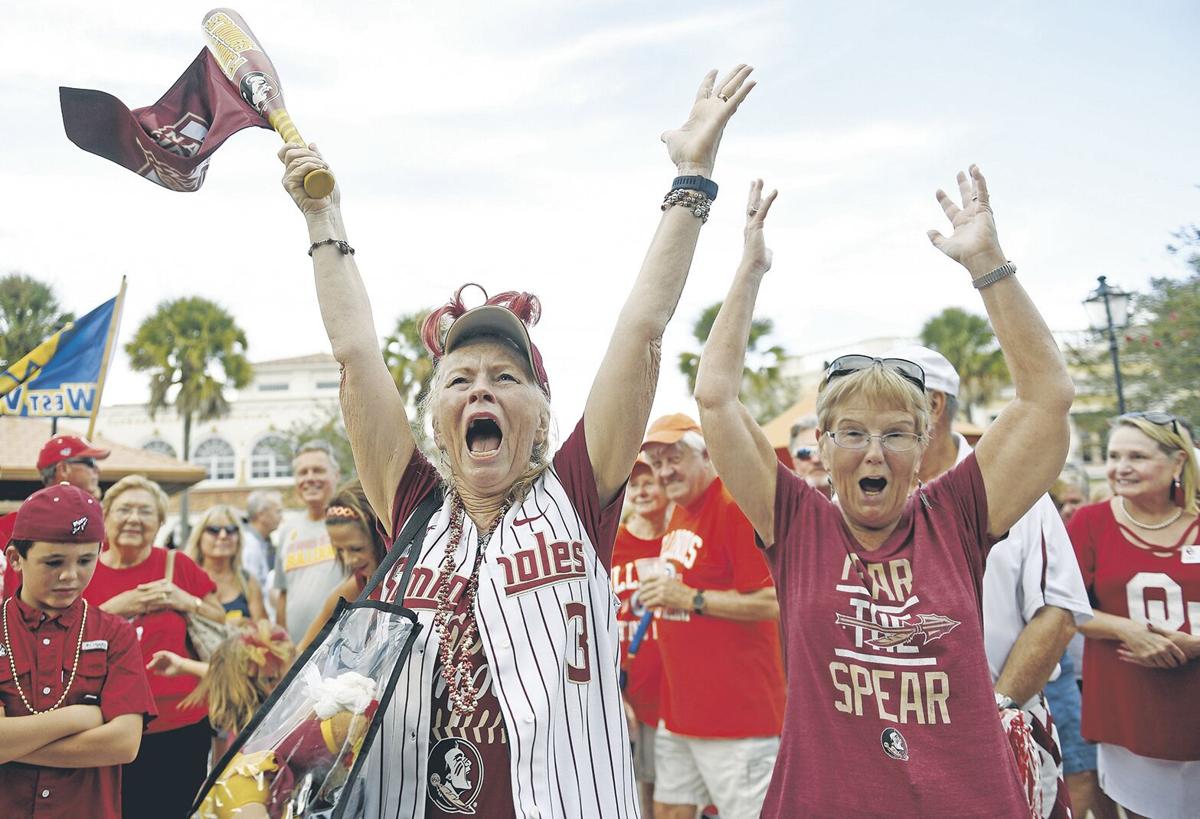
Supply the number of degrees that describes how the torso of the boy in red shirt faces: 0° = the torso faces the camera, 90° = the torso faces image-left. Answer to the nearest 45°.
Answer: approximately 0°

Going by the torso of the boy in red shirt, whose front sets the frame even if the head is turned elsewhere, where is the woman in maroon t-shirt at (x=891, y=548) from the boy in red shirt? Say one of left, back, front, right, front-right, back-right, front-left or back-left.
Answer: front-left

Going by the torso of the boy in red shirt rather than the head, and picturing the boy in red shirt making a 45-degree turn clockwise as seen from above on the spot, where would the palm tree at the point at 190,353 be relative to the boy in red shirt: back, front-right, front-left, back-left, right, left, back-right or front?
back-right

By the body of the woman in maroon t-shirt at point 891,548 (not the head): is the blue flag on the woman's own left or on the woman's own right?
on the woman's own right

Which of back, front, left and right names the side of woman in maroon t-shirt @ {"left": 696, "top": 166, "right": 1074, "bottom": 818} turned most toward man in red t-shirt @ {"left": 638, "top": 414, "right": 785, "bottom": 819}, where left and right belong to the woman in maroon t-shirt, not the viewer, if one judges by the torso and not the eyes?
back

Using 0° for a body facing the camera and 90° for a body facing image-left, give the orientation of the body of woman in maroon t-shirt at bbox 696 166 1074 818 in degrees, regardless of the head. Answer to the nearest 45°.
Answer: approximately 0°

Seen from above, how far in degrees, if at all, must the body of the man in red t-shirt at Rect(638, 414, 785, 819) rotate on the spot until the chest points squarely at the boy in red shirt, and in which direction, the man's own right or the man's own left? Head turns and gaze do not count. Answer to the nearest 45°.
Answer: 0° — they already face them

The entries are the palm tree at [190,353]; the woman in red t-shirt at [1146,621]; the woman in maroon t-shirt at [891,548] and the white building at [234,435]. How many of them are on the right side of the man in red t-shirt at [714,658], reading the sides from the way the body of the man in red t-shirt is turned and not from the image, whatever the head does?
2

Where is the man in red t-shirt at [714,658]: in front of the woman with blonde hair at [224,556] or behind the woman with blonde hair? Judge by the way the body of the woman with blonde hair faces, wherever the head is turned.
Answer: in front

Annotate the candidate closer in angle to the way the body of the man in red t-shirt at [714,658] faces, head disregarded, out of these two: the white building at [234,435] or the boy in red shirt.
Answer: the boy in red shirt
